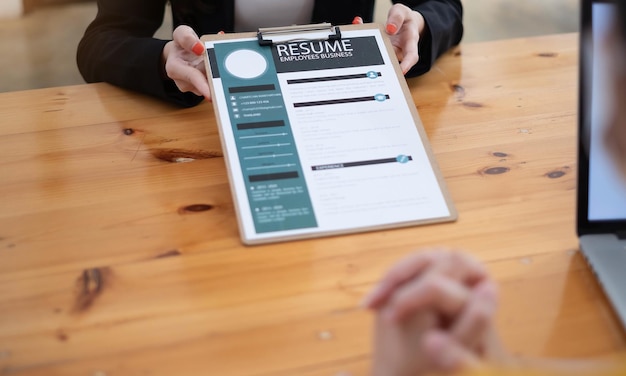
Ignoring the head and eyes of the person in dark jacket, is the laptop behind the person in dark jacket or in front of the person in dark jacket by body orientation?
in front

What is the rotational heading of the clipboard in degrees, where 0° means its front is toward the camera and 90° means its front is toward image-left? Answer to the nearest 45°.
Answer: approximately 0°

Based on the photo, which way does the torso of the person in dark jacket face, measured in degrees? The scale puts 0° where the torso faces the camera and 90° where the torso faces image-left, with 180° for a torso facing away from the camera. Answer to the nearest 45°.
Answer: approximately 0°
